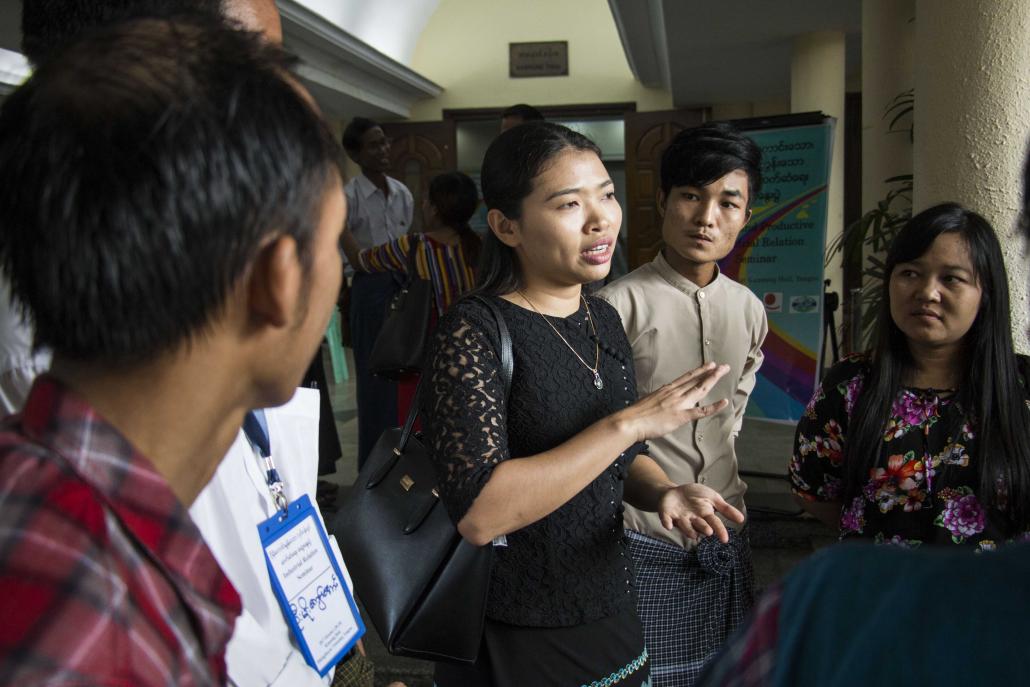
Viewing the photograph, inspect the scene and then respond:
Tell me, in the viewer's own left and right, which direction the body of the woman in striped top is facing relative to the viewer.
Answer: facing away from the viewer and to the left of the viewer

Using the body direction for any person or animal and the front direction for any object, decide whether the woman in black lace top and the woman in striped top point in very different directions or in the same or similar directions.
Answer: very different directions

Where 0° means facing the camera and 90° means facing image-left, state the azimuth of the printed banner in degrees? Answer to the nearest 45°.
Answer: approximately 0°

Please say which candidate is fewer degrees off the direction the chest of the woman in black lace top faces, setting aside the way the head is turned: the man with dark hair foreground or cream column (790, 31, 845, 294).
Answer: the man with dark hair foreground

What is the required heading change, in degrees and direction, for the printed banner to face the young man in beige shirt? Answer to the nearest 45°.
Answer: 0° — it already faces them

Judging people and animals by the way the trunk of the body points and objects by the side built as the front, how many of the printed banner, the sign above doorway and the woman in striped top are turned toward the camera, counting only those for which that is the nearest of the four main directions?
2

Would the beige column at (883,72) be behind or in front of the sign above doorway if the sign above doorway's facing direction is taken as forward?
in front

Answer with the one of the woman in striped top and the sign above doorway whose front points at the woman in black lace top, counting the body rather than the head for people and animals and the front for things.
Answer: the sign above doorway

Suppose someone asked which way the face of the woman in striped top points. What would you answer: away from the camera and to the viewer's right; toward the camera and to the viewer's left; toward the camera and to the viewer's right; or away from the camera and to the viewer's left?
away from the camera and to the viewer's left

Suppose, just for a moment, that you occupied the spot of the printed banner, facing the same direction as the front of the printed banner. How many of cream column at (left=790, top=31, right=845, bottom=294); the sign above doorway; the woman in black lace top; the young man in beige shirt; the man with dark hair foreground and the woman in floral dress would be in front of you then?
4

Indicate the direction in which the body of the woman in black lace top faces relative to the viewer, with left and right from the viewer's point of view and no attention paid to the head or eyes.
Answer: facing the viewer and to the right of the viewer
